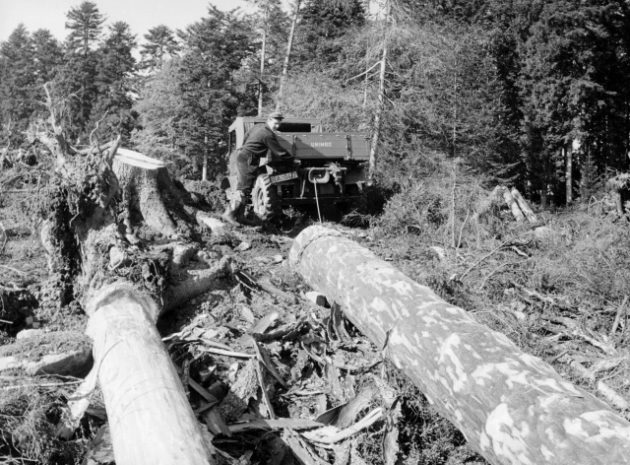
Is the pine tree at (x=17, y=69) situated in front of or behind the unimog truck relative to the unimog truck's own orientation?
in front

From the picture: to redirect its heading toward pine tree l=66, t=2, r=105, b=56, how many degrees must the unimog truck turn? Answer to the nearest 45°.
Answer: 0° — it already faces it

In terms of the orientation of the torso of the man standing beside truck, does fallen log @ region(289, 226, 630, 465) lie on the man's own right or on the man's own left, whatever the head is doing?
on the man's own right

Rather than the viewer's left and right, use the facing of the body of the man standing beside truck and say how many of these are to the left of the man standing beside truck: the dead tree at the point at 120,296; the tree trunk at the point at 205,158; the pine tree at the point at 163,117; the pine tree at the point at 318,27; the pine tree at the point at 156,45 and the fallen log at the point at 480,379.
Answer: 4

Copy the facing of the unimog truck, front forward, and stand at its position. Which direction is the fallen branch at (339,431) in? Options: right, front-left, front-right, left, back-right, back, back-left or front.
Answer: back-left

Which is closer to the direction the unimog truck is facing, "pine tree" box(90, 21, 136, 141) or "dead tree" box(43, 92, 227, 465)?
the pine tree

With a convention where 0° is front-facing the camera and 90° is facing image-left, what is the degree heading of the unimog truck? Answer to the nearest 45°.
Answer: approximately 135°
